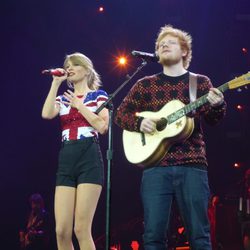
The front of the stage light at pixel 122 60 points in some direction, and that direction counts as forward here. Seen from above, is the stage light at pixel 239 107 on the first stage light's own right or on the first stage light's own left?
on the first stage light's own left

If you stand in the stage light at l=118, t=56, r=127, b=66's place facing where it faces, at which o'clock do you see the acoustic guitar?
The acoustic guitar is roughly at 12 o'clock from the stage light.

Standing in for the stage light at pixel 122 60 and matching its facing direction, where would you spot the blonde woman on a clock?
The blonde woman is roughly at 12 o'clock from the stage light.

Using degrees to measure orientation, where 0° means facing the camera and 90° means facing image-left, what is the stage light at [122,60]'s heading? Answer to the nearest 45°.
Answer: approximately 0°

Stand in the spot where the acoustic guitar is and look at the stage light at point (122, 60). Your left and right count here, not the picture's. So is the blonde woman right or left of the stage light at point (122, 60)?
left

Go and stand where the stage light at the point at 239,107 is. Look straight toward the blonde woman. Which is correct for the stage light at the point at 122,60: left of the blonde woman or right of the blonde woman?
right
